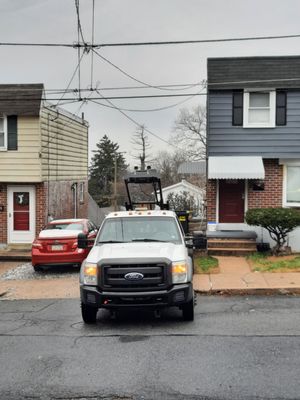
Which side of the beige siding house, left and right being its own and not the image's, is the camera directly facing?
front

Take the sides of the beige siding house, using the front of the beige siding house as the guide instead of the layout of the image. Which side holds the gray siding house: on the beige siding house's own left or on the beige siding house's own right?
on the beige siding house's own left

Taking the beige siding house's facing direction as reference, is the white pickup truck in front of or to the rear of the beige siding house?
in front

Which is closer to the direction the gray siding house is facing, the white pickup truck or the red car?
the white pickup truck

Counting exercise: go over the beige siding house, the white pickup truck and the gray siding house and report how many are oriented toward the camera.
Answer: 3

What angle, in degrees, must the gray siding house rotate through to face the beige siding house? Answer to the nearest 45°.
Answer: approximately 90° to its right

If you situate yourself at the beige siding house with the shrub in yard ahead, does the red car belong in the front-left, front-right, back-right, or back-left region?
front-right

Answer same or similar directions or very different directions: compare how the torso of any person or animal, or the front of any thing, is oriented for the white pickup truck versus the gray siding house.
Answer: same or similar directions

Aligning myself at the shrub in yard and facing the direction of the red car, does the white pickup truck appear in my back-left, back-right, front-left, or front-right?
front-left

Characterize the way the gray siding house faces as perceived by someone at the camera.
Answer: facing the viewer

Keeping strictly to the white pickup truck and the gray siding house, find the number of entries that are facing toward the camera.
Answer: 2

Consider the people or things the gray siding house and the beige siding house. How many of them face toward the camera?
2

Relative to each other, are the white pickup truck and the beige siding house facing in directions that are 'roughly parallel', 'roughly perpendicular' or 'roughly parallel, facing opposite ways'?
roughly parallel
